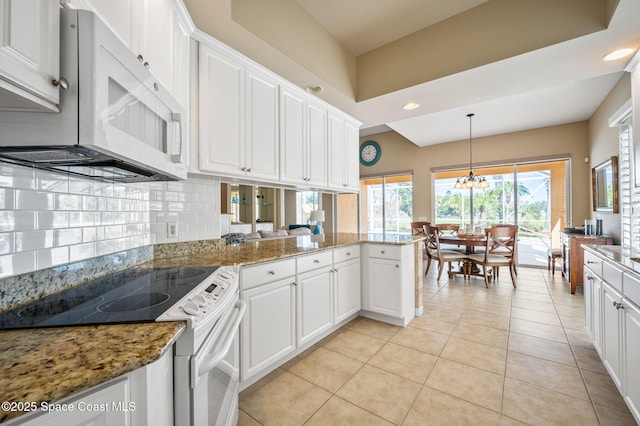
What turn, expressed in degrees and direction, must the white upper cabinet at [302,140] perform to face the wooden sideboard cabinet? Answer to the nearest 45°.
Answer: approximately 45° to its left

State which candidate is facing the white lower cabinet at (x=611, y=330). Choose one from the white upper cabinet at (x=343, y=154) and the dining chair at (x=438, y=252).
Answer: the white upper cabinet

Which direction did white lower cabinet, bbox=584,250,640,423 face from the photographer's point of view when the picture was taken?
facing to the left of the viewer

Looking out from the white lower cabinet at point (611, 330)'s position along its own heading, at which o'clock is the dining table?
The dining table is roughly at 2 o'clock from the white lower cabinet.

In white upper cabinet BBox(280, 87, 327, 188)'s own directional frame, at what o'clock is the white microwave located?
The white microwave is roughly at 2 o'clock from the white upper cabinet.

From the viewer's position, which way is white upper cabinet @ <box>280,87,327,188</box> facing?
facing the viewer and to the right of the viewer

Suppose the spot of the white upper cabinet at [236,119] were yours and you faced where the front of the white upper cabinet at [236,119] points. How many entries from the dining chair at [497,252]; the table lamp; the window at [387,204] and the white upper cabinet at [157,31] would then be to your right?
1

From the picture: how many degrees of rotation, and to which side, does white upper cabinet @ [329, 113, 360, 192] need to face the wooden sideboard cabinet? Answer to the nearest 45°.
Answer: approximately 45° to its left

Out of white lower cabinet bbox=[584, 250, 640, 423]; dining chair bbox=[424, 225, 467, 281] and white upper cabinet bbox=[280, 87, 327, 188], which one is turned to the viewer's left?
the white lower cabinet

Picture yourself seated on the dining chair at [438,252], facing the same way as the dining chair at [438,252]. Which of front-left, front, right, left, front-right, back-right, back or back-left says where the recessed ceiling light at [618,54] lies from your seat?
right

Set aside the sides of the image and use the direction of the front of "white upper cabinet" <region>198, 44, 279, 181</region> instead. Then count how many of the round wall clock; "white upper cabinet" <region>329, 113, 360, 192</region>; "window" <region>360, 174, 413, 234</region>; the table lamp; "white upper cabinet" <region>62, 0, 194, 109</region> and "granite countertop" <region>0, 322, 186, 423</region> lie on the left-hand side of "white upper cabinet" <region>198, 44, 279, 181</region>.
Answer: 4

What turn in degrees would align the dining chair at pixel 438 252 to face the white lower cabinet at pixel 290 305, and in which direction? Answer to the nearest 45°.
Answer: approximately 135° to its right

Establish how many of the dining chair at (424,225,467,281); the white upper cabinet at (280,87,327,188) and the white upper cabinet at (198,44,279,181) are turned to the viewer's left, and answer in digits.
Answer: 0

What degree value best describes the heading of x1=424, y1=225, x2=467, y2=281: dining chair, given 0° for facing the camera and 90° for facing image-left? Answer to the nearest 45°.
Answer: approximately 225°

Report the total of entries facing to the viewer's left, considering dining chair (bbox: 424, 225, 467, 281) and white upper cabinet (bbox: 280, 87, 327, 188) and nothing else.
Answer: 0

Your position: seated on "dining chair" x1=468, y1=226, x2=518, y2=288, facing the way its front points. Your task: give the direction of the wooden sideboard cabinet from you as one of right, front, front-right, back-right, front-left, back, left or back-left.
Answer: back-right
